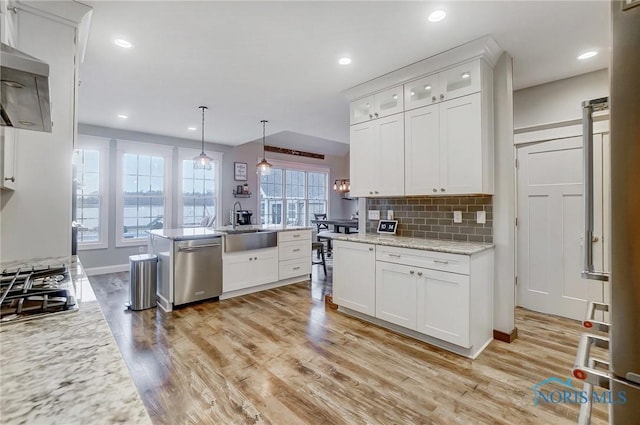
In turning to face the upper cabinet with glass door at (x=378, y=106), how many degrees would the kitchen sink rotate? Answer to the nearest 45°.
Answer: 0° — it already faces it

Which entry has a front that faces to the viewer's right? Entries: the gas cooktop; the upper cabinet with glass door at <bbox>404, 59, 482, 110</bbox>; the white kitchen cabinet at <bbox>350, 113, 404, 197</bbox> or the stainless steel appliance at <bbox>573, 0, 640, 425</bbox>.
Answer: the gas cooktop

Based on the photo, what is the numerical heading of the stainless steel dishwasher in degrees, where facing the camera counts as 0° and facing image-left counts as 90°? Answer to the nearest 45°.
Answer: approximately 315°

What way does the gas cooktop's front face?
to the viewer's right

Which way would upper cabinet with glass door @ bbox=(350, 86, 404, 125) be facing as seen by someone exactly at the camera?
facing the viewer and to the left of the viewer

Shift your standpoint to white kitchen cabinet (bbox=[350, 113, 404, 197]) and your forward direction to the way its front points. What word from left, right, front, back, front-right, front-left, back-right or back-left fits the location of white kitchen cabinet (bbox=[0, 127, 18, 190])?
front

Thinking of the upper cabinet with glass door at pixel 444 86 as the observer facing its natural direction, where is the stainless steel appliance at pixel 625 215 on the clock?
The stainless steel appliance is roughly at 10 o'clock from the upper cabinet with glass door.

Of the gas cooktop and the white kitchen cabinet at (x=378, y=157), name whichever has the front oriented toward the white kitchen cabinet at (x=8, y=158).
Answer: the white kitchen cabinet at (x=378, y=157)

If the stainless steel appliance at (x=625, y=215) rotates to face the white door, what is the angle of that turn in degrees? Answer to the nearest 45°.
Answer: approximately 90° to its right

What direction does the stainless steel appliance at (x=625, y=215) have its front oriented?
to the viewer's left

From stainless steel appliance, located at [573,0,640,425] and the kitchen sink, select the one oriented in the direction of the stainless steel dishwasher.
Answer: the stainless steel appliance

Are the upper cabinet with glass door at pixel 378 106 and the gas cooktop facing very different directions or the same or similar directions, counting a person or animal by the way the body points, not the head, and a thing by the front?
very different directions

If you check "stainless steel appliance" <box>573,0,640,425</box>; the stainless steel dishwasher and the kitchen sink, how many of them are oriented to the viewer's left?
1

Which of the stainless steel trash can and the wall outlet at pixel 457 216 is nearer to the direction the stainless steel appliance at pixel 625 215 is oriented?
the stainless steel trash can
